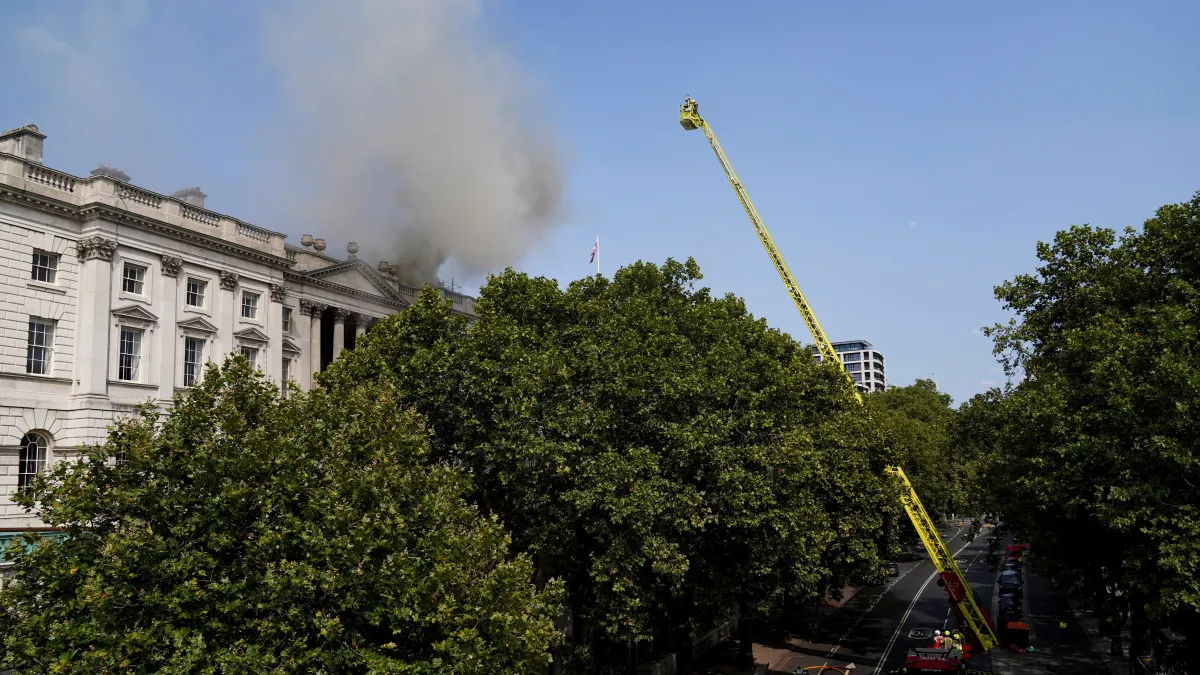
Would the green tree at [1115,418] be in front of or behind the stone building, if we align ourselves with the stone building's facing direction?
in front

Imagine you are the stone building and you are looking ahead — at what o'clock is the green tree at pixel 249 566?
The green tree is roughly at 1 o'clock from the stone building.

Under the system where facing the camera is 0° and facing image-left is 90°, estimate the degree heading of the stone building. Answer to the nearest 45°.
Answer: approximately 315°

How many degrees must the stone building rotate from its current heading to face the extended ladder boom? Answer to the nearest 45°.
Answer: approximately 45° to its left

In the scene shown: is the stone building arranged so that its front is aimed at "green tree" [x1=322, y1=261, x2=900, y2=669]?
yes

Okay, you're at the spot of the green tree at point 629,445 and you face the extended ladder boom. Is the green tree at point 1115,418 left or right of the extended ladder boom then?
right
